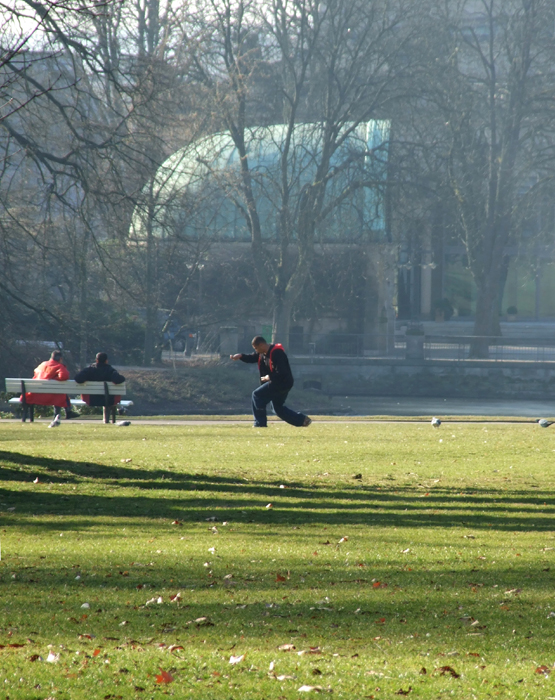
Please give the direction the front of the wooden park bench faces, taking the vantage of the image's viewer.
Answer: facing away from the viewer

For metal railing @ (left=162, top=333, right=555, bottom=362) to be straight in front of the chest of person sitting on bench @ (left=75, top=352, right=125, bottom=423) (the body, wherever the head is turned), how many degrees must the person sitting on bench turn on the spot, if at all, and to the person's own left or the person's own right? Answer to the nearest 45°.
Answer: approximately 45° to the person's own right

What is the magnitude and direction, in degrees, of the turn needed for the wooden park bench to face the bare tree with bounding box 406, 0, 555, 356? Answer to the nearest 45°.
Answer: approximately 45° to its right

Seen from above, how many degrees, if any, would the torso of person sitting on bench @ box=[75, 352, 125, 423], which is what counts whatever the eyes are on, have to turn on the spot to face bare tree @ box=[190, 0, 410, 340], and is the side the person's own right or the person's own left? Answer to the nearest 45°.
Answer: approximately 45° to the person's own right

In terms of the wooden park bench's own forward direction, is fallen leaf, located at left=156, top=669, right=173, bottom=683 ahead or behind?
behind

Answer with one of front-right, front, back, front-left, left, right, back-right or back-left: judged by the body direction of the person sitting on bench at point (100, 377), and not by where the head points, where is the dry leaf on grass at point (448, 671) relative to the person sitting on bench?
back

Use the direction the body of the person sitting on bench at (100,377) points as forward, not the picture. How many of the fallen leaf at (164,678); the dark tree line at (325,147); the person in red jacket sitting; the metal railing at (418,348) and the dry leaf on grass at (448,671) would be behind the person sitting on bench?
2

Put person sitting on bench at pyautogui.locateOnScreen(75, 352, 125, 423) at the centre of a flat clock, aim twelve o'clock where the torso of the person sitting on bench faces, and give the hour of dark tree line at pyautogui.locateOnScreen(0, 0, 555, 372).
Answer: The dark tree line is roughly at 1 o'clock from the person sitting on bench.

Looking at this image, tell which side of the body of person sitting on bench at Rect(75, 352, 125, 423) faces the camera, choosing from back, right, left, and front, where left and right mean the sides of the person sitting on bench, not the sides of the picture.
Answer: back

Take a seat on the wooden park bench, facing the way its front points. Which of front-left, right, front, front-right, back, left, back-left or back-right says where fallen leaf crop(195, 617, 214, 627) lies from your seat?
back

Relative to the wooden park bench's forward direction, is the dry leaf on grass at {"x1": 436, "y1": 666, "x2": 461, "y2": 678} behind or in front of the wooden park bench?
behind
